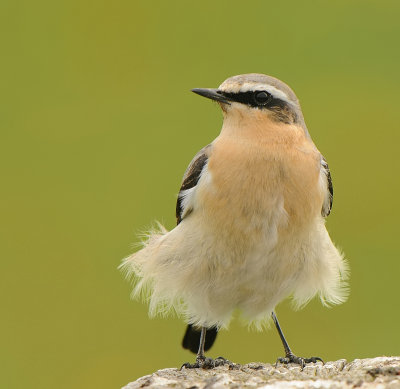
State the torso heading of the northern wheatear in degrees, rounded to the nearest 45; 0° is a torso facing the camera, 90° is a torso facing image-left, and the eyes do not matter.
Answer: approximately 0°
